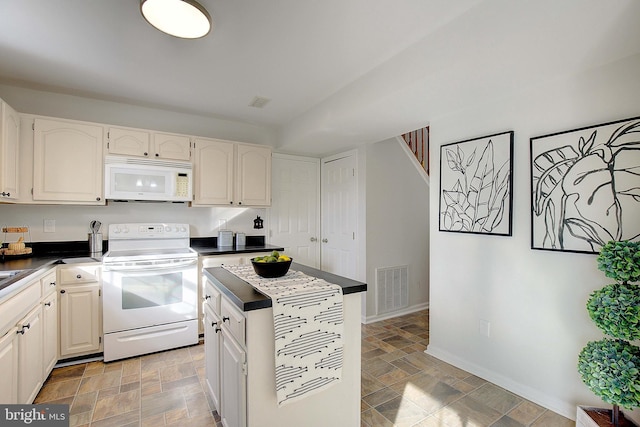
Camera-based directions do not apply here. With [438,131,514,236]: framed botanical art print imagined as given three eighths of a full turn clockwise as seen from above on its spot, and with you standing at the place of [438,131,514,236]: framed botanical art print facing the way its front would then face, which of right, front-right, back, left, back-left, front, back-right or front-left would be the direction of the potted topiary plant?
back-right

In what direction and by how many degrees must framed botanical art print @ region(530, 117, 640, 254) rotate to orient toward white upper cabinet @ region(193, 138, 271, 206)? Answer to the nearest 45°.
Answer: approximately 45° to its right

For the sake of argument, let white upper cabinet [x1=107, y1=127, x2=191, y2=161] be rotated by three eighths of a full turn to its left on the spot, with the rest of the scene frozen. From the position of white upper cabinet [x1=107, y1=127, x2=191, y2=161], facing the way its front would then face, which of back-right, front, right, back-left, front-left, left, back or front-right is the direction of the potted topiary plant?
right

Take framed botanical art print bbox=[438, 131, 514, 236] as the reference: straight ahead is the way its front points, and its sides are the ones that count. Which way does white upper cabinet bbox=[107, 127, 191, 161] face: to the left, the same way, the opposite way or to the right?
to the left

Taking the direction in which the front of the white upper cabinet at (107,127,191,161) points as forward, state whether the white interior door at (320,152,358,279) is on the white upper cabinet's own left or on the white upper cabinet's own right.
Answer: on the white upper cabinet's own left

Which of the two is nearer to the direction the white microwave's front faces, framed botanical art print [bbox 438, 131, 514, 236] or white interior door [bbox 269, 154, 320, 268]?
the framed botanical art print

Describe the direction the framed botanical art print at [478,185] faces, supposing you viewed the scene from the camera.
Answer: facing the viewer and to the left of the viewer

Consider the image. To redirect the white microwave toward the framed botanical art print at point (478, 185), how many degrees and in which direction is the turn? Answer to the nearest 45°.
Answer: approximately 45° to its left

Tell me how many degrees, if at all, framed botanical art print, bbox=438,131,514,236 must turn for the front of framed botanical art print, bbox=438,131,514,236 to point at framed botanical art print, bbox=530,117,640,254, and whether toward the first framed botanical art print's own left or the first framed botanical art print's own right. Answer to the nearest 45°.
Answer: approximately 90° to the first framed botanical art print's own left

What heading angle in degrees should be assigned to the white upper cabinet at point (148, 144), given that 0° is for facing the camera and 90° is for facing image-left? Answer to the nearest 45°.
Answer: approximately 0°

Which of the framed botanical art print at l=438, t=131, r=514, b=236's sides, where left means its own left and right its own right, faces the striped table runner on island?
front

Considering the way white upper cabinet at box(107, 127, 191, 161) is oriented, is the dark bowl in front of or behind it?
in front

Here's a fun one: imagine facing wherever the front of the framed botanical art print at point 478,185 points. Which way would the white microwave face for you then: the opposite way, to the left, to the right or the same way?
to the left

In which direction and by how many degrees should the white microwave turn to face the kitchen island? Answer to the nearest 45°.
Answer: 0° — it already faces it

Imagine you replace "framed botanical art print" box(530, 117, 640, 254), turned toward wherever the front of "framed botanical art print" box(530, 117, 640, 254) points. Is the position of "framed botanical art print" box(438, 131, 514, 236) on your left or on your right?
on your right

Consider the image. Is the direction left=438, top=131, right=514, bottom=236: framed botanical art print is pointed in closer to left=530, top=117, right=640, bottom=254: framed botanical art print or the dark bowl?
the dark bowl

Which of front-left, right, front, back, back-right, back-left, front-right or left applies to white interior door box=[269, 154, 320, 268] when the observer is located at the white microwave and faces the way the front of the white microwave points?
left

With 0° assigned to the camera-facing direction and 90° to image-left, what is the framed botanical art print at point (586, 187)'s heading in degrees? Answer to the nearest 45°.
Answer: approximately 45°
